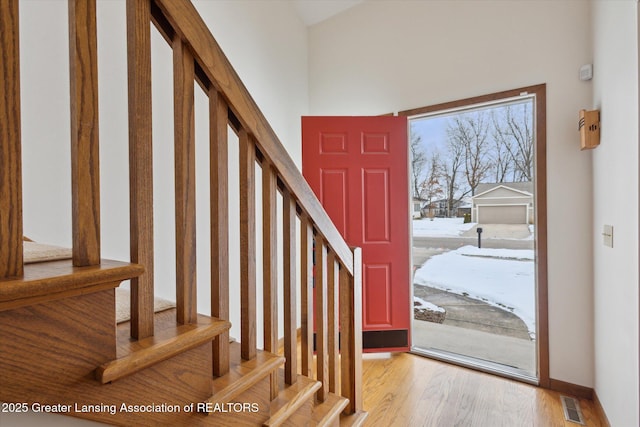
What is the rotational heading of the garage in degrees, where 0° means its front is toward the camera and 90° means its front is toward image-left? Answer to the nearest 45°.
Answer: approximately 0°

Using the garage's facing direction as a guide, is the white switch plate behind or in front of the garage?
in front

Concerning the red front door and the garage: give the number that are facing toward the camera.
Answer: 2

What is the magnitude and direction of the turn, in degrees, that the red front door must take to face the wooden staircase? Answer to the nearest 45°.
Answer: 0° — it already faces it

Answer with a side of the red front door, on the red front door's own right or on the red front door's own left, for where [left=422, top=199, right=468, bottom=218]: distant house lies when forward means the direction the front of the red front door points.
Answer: on the red front door's own left

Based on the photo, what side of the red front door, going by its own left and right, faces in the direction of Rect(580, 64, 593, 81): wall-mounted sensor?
left

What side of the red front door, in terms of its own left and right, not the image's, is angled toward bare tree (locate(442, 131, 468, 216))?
back

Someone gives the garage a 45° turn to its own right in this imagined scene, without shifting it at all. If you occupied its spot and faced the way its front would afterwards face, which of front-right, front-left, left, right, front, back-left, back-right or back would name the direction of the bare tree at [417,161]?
front-right

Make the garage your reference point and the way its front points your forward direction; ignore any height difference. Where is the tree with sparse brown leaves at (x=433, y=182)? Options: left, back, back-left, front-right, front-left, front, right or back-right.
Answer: right
